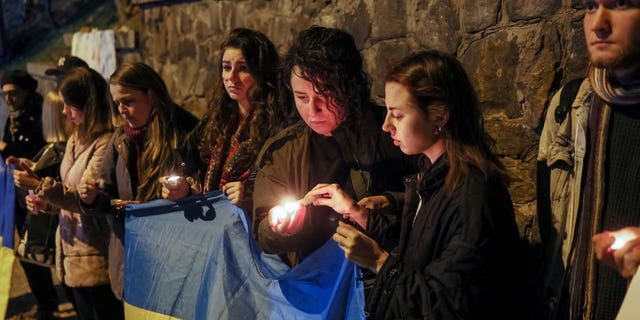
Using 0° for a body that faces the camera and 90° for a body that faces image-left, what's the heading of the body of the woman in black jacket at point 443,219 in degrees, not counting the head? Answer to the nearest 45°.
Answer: approximately 90°

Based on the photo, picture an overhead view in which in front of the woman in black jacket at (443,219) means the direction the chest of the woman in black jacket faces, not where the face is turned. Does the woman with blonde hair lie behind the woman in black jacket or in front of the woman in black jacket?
in front

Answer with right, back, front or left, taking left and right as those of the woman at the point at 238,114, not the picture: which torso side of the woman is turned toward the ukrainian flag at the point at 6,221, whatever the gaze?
right

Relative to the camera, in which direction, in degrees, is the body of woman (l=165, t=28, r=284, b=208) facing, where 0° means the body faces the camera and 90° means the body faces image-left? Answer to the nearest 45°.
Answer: approximately 45°

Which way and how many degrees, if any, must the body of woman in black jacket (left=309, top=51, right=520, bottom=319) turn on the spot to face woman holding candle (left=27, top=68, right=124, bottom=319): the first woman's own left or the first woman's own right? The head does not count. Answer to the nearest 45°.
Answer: approximately 45° to the first woman's own right

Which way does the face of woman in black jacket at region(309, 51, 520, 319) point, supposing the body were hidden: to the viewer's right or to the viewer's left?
to the viewer's left

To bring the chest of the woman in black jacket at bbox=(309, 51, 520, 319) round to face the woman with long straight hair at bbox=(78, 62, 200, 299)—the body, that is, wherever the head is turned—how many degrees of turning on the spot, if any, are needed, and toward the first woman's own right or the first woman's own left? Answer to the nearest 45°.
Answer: approximately 45° to the first woman's own right

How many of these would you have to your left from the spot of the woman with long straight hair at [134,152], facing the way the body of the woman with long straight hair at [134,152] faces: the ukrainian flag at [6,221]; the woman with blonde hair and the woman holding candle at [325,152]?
1
